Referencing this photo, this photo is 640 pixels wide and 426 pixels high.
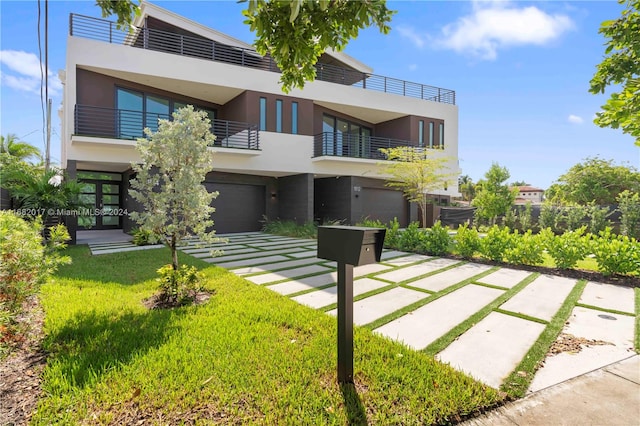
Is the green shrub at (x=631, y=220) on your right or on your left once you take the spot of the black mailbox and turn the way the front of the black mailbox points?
on your left

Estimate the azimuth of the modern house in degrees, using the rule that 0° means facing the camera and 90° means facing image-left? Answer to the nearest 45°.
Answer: approximately 315°

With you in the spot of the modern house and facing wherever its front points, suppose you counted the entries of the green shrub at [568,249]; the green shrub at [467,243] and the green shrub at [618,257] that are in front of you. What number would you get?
3

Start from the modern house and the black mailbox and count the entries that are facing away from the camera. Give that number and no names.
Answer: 0

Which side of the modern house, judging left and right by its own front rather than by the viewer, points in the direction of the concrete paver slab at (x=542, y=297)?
front

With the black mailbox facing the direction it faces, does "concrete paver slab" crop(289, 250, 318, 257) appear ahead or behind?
behind

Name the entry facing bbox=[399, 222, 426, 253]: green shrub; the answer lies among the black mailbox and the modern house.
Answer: the modern house

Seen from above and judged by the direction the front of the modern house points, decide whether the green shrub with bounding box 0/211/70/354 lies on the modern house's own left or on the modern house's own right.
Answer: on the modern house's own right

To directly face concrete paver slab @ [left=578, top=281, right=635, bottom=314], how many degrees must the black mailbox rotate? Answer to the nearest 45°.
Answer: approximately 90° to its left

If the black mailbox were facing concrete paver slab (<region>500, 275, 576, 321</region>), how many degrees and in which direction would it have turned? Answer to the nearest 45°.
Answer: approximately 90° to its left

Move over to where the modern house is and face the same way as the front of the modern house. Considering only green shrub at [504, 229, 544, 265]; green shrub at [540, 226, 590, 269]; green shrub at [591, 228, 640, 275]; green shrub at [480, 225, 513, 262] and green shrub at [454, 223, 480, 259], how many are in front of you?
5
